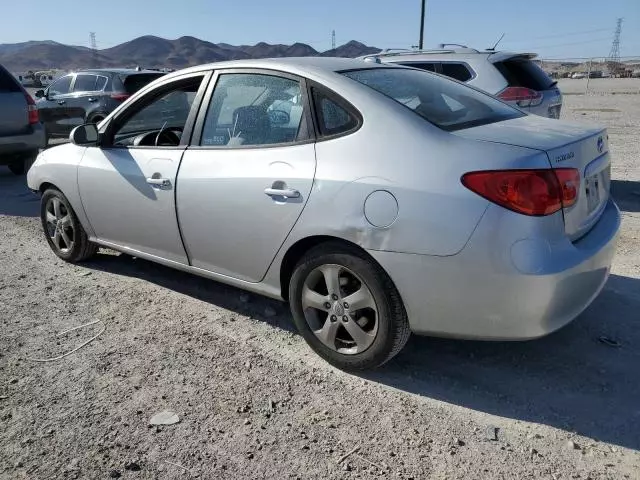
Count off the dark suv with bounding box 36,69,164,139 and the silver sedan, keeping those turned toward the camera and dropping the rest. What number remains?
0

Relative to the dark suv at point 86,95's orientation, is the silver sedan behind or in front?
behind

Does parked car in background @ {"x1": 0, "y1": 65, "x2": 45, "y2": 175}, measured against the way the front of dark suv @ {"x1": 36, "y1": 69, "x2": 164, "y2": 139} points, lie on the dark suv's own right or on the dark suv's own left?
on the dark suv's own left

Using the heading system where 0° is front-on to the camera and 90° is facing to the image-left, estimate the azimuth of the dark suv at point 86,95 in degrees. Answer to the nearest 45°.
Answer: approximately 135°

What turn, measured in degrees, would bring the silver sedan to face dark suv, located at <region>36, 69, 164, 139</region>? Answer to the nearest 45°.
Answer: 0° — it already faces it

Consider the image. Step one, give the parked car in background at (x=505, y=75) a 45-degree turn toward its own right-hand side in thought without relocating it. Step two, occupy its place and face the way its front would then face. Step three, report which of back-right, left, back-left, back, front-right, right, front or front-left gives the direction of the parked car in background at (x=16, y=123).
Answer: left

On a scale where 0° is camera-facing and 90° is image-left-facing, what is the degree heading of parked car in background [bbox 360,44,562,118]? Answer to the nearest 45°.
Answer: approximately 135°

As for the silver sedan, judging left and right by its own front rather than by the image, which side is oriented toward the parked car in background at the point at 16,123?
front

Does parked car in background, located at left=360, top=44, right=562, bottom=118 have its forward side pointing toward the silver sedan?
no

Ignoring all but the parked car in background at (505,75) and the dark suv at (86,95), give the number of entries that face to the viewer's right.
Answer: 0

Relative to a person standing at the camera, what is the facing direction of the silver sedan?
facing away from the viewer and to the left of the viewer

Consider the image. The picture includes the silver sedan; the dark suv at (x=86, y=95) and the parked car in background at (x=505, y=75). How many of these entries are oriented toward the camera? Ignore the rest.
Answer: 0

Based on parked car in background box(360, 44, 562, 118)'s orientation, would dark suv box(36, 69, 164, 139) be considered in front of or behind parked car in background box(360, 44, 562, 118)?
in front

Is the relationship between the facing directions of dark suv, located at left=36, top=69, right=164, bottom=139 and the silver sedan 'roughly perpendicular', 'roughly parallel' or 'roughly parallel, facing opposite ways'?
roughly parallel

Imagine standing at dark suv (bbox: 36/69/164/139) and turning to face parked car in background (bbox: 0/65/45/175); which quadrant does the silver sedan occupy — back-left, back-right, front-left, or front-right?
front-left

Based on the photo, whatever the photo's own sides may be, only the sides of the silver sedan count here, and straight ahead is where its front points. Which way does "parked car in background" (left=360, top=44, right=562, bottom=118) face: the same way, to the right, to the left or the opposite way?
the same way
